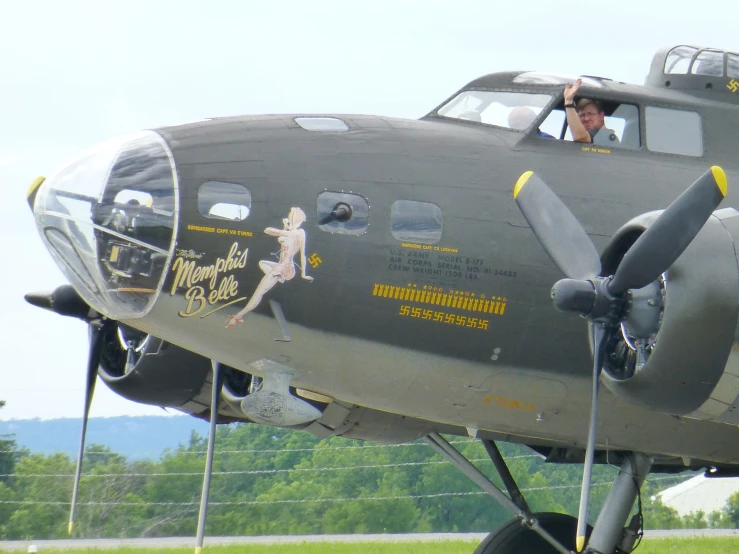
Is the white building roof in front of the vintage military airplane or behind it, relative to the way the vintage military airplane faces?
behind

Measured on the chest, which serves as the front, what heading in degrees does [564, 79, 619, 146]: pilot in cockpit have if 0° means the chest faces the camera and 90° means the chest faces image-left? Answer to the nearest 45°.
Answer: approximately 45°

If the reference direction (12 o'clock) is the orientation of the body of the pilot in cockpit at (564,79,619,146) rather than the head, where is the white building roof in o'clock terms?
The white building roof is roughly at 5 o'clock from the pilot in cockpit.

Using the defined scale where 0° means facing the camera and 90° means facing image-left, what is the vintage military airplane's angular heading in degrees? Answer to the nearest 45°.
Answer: approximately 45°
